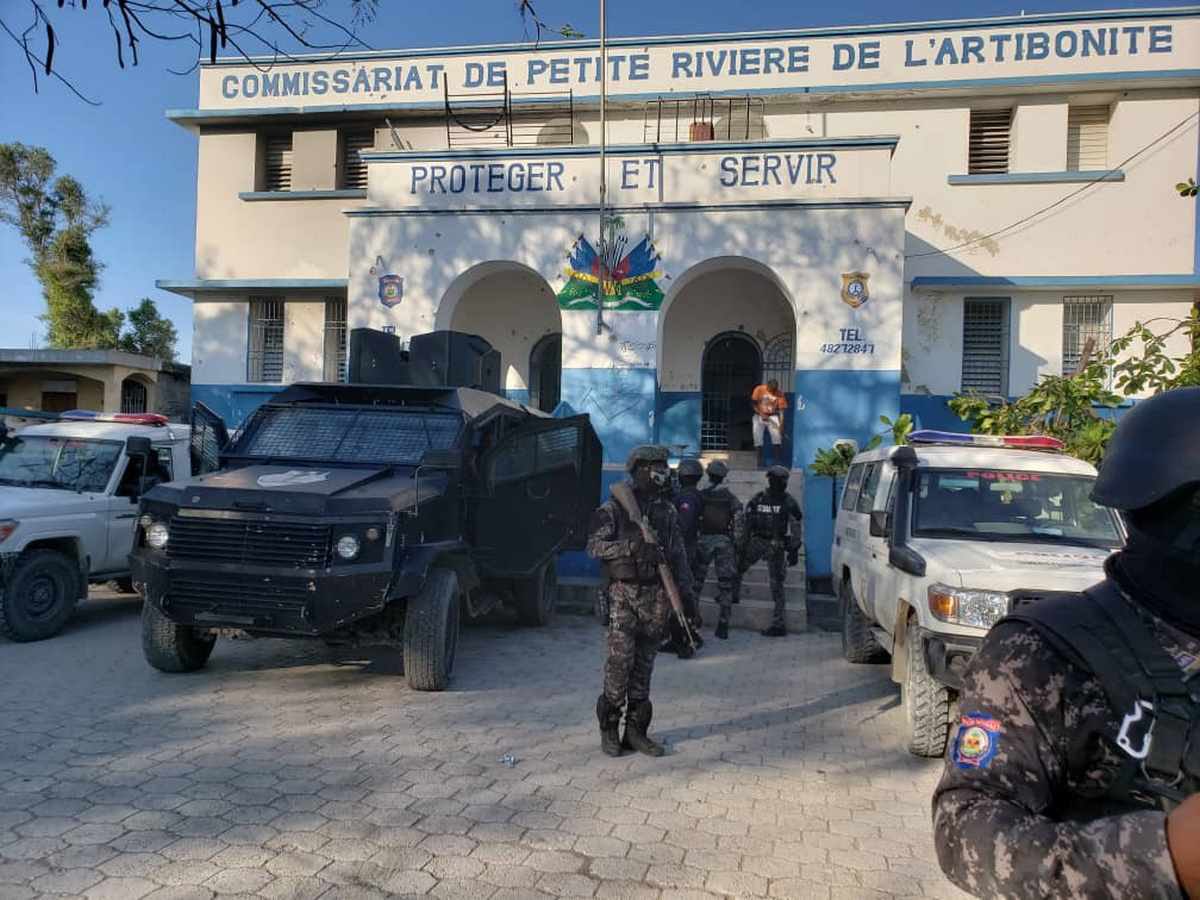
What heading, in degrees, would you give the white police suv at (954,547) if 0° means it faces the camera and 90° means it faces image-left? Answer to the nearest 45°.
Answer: approximately 315°

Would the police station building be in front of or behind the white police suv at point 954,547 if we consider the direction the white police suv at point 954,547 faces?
behind

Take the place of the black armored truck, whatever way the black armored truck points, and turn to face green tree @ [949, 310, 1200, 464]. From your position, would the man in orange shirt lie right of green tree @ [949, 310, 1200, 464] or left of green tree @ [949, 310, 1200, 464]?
left

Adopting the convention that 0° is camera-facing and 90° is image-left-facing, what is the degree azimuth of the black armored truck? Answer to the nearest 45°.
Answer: approximately 45°

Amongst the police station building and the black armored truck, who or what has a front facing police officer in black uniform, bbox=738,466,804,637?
the police station building

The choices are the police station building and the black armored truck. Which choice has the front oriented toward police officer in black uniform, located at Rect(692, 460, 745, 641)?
the police station building

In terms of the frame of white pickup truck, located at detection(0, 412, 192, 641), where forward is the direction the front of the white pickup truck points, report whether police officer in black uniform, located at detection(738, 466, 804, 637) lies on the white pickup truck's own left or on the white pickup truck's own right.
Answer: on the white pickup truck's own left

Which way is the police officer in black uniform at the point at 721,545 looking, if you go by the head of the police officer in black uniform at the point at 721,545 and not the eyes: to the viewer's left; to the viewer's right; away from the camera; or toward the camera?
away from the camera

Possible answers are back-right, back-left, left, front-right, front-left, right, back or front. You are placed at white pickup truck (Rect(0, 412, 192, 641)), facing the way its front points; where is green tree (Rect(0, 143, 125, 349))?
back-right

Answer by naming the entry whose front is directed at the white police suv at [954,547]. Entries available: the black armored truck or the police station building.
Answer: the police station building

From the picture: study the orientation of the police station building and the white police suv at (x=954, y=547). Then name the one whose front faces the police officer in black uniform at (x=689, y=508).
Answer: the police station building

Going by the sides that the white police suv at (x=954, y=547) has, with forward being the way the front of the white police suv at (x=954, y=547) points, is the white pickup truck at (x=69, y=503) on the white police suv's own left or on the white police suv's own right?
on the white police suv's own right

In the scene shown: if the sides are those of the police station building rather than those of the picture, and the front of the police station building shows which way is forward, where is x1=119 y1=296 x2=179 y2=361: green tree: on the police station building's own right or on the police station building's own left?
on the police station building's own right

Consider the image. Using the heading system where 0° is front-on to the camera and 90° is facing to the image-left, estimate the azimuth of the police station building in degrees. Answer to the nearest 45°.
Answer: approximately 0°

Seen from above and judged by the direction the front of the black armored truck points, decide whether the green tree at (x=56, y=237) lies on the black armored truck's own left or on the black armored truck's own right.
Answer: on the black armored truck's own right
